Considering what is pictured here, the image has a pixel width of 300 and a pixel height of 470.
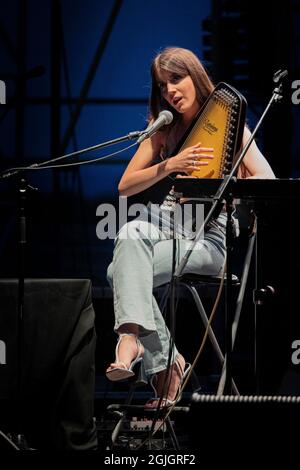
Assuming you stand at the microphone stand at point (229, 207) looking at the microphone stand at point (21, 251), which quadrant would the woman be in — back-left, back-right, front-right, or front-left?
front-right

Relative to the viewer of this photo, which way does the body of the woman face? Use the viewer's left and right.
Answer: facing the viewer and to the left of the viewer

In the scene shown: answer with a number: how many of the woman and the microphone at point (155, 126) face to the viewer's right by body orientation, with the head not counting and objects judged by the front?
1

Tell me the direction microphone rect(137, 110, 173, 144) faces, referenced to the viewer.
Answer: facing to the right of the viewer

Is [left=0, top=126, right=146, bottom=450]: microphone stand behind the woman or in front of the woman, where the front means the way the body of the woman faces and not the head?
in front
